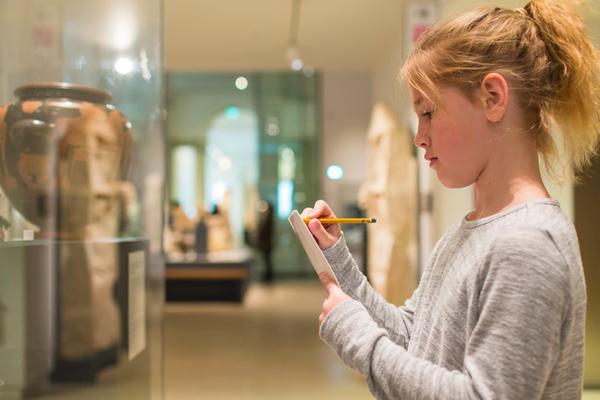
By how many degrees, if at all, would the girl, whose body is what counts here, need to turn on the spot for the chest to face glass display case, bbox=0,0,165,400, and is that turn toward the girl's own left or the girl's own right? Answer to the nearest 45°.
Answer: approximately 45° to the girl's own right

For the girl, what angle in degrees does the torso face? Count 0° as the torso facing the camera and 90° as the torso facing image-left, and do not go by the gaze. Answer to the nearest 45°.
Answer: approximately 90°

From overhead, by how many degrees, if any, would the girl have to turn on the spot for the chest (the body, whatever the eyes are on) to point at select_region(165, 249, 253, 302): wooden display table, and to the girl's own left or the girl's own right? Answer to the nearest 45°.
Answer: approximately 45° to the girl's own right

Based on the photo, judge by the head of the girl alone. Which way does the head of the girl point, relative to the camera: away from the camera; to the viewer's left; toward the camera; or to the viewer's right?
to the viewer's left

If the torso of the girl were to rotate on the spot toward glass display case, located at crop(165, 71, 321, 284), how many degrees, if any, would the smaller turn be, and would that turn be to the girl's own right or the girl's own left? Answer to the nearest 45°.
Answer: approximately 90° to the girl's own right

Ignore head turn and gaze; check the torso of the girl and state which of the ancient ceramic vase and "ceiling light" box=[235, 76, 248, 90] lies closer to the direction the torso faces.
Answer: the ancient ceramic vase
